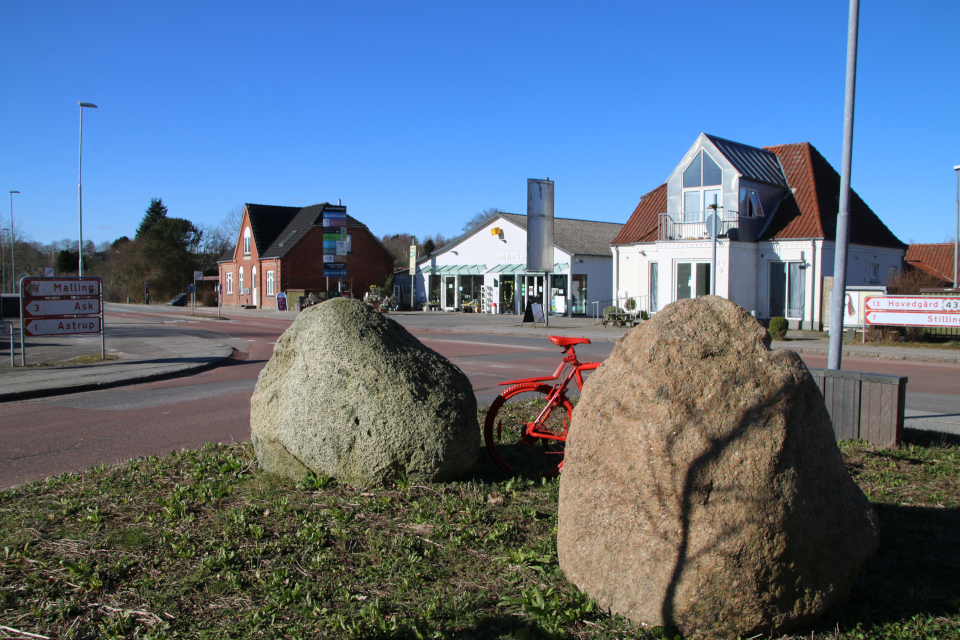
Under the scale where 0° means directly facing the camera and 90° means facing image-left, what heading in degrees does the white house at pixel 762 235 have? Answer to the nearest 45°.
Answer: approximately 45°

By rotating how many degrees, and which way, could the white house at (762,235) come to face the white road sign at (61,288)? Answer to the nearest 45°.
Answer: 0° — it already faces it

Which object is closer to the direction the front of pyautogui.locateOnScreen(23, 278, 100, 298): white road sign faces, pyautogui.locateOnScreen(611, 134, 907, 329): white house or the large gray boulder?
the large gray boulder

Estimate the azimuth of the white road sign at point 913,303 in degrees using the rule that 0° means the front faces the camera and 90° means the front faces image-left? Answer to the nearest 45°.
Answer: approximately 0°

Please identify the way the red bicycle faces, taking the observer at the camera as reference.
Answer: facing to the right of the viewer

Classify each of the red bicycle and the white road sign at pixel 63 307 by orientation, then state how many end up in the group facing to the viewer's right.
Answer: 1

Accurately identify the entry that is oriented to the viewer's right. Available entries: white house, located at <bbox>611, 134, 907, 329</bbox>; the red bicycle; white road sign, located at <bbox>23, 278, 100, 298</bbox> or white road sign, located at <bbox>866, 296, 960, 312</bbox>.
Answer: the red bicycle

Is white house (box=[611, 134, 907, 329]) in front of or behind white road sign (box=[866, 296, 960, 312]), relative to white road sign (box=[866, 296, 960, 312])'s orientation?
behind

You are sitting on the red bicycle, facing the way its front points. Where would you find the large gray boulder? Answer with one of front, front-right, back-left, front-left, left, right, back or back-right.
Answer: back-right
